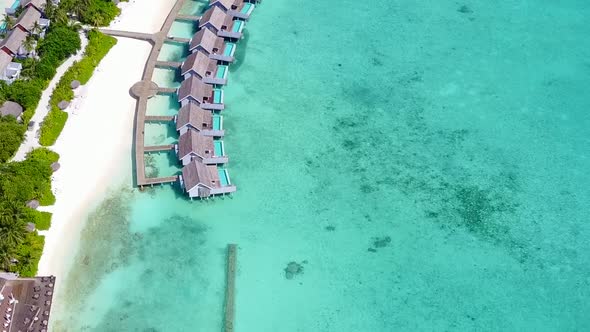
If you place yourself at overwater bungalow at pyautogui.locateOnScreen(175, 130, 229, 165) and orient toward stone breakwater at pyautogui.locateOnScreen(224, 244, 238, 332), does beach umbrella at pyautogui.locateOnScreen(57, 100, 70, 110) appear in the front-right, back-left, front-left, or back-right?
back-right

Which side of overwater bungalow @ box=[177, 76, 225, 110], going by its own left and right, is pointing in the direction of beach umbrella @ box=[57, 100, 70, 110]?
front
